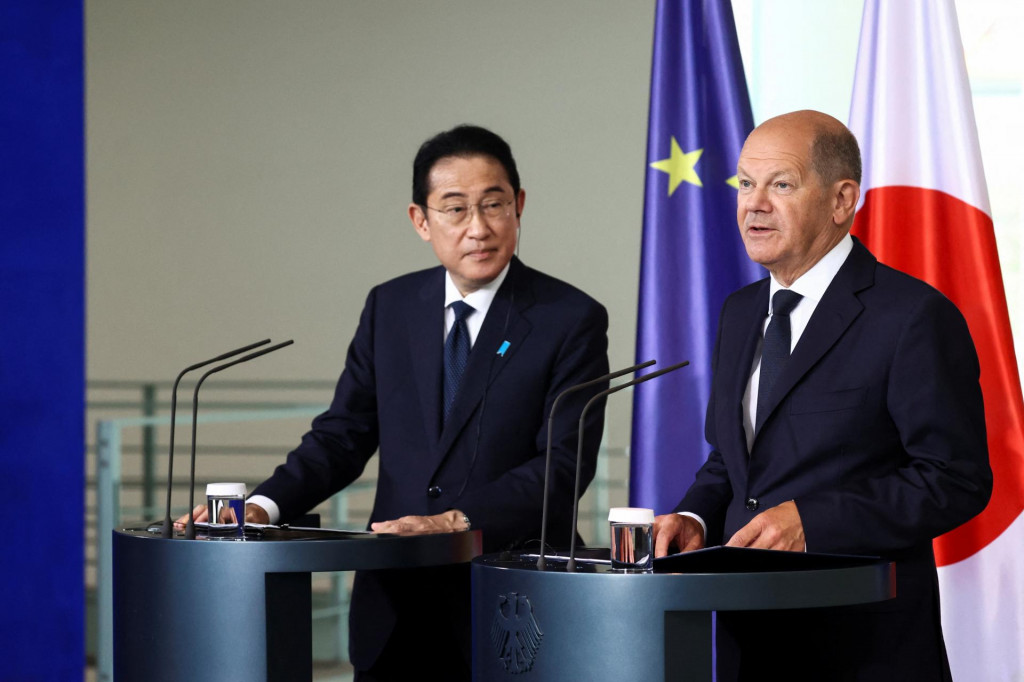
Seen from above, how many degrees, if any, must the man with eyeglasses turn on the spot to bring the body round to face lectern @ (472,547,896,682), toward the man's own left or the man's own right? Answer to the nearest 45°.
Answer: approximately 45° to the man's own left

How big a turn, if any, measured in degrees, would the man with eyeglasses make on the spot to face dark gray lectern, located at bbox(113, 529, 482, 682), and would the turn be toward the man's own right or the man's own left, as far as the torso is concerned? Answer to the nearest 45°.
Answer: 0° — they already face it

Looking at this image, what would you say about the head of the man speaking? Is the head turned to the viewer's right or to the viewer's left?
to the viewer's left

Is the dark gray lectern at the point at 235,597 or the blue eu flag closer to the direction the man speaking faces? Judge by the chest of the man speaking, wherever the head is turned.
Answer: the dark gray lectern

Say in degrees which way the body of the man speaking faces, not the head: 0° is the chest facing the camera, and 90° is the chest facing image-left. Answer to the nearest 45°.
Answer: approximately 45°

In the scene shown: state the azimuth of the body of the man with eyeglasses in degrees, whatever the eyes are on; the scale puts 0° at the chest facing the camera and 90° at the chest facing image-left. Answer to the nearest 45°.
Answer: approximately 45°

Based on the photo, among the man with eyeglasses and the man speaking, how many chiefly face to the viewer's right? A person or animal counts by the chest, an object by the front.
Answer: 0

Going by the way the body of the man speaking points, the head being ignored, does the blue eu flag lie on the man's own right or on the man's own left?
on the man's own right
